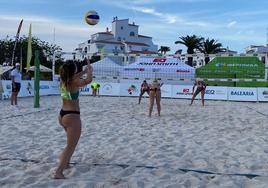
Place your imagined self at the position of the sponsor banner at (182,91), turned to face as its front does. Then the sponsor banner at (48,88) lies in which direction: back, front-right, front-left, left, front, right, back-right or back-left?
right

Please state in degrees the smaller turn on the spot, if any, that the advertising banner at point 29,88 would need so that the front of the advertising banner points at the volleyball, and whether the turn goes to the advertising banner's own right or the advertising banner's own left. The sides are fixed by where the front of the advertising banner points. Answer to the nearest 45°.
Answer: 0° — it already faces it

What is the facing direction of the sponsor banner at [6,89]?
toward the camera

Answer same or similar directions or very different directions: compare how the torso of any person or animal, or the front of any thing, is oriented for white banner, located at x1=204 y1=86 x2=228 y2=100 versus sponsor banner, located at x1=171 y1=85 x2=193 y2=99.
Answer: same or similar directions

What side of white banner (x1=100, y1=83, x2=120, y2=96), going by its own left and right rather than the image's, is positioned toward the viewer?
front

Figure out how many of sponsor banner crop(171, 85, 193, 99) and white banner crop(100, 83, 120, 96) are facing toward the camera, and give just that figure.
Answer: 2

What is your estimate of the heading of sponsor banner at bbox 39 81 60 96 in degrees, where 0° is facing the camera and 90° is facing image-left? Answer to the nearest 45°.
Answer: approximately 0°

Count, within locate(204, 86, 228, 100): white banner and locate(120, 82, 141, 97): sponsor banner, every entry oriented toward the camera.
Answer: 2

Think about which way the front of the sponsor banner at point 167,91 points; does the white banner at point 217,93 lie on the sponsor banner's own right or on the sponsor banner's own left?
on the sponsor banner's own left

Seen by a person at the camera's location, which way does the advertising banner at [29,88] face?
facing the viewer

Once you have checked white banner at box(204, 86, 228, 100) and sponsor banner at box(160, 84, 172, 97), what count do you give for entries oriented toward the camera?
2

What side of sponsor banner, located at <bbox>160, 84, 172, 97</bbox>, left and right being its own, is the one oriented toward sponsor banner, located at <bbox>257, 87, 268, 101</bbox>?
left

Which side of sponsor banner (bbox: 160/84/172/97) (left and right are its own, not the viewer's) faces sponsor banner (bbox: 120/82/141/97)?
right

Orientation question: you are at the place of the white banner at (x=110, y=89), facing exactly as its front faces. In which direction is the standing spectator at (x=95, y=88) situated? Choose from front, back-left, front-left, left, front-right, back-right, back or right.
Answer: front-right
